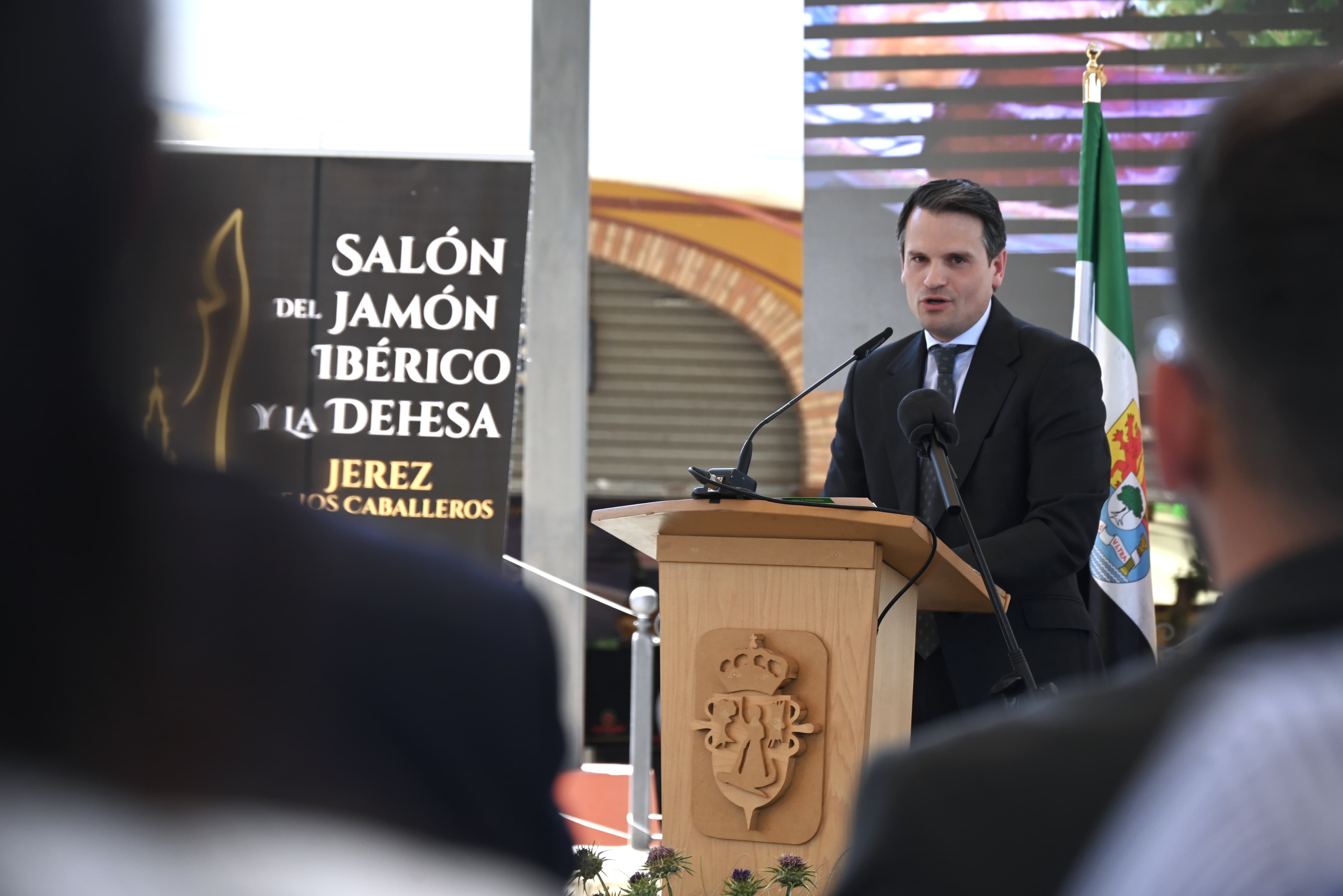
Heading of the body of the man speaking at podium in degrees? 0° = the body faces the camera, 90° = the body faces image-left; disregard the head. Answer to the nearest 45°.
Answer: approximately 45°

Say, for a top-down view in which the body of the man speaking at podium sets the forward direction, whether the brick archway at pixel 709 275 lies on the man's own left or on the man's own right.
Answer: on the man's own right

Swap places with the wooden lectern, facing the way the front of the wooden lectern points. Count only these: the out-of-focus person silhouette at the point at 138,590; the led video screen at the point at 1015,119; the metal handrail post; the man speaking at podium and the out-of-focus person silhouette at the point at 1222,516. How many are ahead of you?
2

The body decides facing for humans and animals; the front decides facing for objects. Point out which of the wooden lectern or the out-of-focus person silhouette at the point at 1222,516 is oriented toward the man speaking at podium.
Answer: the out-of-focus person silhouette

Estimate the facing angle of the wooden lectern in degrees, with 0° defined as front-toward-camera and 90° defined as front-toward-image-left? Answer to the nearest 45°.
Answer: approximately 0°

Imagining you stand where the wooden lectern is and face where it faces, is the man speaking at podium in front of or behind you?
behind

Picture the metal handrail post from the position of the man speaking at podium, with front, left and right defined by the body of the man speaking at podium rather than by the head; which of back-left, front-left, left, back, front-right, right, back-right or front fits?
right

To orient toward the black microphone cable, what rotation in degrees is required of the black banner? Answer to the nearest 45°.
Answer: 0° — it already faces it

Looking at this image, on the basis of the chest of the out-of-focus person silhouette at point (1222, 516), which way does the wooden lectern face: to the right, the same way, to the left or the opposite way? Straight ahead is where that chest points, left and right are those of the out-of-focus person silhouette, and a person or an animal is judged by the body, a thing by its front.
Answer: the opposite way

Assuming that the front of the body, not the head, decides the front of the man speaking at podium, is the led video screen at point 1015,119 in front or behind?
behind

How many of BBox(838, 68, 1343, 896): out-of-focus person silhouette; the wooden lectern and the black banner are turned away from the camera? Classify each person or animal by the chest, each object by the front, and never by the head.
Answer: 1

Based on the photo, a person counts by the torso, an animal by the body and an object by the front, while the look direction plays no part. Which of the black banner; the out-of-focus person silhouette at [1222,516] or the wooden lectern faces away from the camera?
the out-of-focus person silhouette

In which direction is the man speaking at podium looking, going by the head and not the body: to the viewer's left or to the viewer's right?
to the viewer's left

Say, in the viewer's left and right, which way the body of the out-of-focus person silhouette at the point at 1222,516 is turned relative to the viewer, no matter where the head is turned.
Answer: facing away from the viewer

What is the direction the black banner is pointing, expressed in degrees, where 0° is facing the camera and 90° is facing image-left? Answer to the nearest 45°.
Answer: approximately 0°
